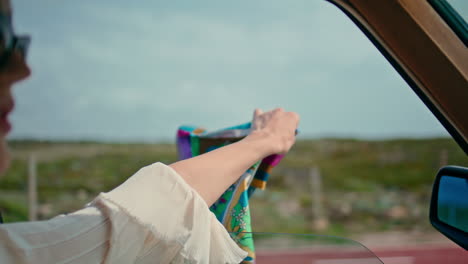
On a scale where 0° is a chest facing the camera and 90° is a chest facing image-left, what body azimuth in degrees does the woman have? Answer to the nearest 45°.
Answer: approximately 270°
